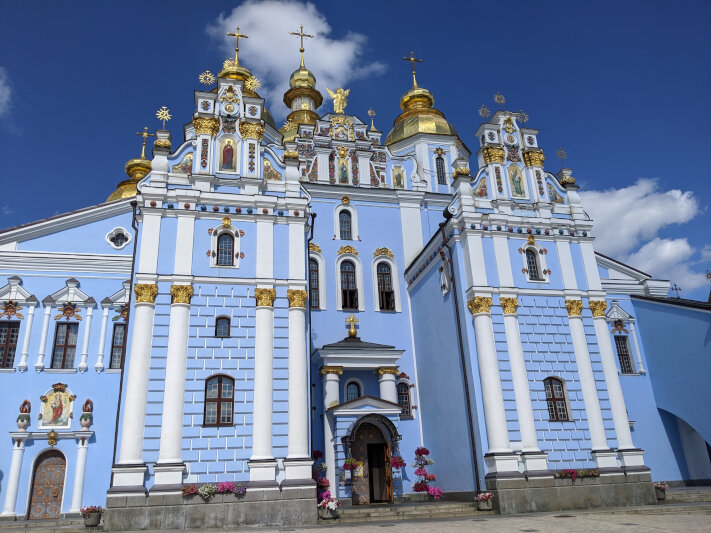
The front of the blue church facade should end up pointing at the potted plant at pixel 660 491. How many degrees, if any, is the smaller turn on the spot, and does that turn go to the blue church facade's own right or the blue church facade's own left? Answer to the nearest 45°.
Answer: approximately 90° to the blue church facade's own left

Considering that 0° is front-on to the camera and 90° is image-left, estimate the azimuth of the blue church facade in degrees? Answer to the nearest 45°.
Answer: approximately 0°

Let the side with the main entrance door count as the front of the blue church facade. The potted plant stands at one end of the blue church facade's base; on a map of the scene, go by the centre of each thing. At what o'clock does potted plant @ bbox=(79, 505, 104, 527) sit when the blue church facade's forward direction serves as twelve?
The potted plant is roughly at 2 o'clock from the blue church facade.
